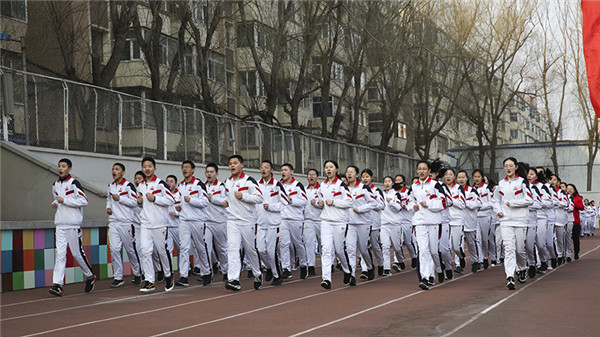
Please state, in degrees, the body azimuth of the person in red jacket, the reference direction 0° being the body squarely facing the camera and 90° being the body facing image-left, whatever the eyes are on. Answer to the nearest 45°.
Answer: approximately 45°

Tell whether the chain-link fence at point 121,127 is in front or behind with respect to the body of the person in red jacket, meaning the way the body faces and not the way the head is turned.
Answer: in front

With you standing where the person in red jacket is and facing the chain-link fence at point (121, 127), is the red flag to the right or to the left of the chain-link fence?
left

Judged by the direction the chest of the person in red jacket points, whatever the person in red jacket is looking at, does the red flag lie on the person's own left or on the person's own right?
on the person's own left

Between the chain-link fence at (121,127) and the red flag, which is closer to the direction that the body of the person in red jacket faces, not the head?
the chain-link fence
